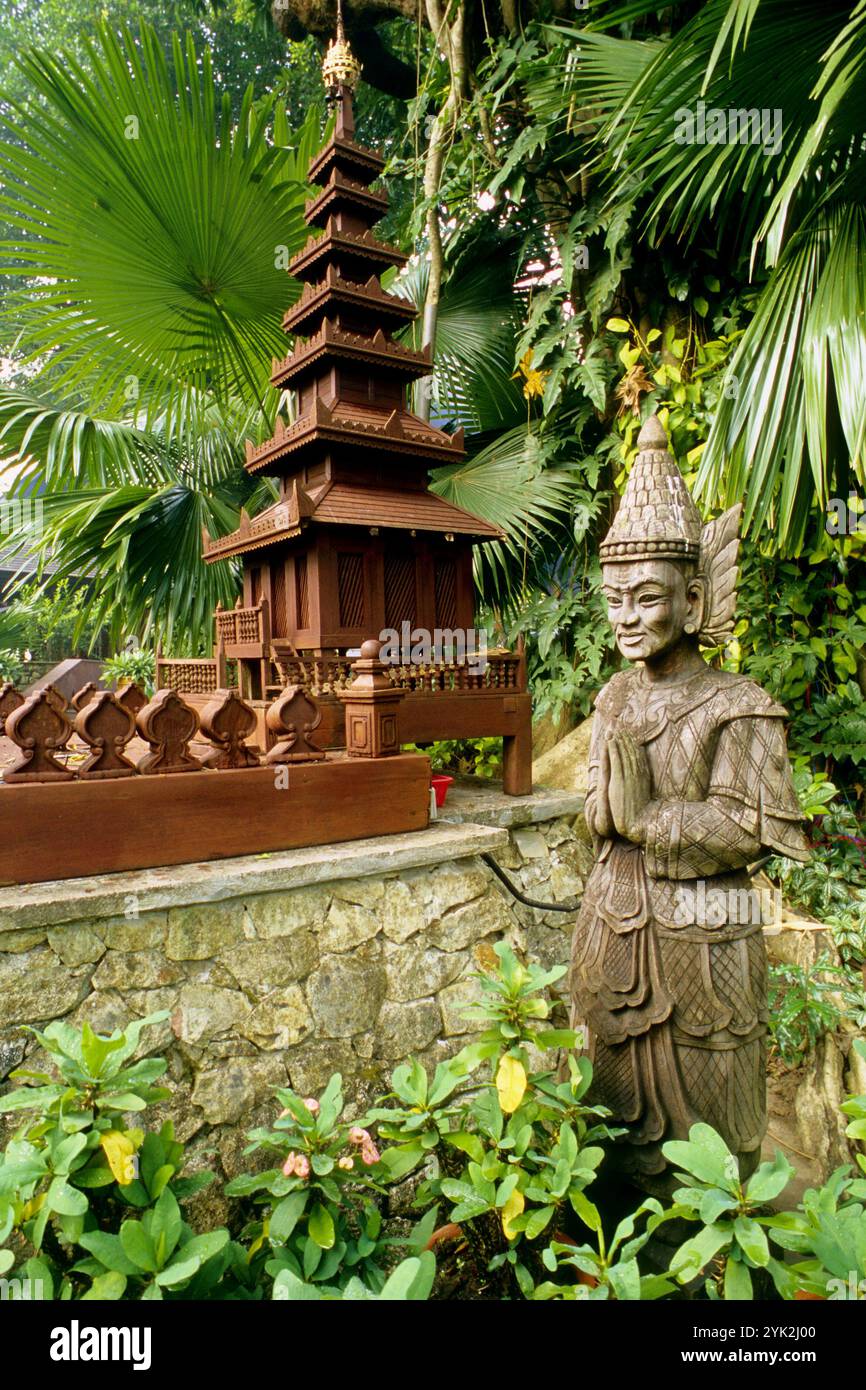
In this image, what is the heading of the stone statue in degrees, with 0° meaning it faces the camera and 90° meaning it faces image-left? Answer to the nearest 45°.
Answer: approximately 45°

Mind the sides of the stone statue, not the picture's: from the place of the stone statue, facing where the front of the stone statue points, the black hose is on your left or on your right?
on your right

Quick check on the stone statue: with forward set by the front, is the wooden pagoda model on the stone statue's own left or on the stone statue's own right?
on the stone statue's own right
